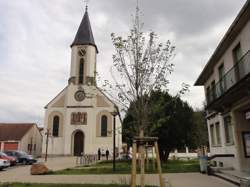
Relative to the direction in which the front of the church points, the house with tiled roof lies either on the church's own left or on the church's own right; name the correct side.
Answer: on the church's own right

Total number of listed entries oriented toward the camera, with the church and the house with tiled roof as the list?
2

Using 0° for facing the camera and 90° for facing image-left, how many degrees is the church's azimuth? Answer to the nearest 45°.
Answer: approximately 0°

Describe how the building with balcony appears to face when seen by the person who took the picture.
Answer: facing to the left of the viewer

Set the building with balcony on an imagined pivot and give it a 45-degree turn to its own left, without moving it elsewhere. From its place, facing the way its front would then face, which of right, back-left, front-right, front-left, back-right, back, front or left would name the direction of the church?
right

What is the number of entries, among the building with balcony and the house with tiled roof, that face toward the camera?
1
